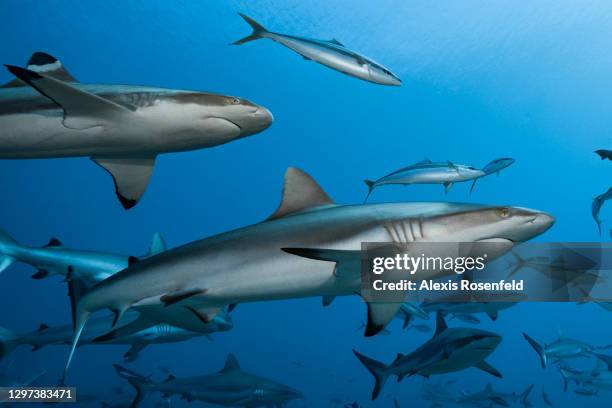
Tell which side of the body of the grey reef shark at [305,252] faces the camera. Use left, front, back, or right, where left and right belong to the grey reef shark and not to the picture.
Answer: right

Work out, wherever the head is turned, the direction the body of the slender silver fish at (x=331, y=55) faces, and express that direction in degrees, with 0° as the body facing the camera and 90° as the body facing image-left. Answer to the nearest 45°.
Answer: approximately 270°

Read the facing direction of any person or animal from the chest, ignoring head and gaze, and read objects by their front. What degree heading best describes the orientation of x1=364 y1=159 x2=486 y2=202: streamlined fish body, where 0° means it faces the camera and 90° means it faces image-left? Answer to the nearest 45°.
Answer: approximately 270°

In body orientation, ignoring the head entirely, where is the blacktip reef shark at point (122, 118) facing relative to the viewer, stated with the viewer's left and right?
facing to the right of the viewer

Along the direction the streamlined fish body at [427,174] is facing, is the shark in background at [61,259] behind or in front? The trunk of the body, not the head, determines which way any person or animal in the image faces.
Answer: behind

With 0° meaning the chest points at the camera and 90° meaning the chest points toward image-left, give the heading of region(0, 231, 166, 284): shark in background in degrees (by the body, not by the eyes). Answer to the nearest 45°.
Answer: approximately 270°

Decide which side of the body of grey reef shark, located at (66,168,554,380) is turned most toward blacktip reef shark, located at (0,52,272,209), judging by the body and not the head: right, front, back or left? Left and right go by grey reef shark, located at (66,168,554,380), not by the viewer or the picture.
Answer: back

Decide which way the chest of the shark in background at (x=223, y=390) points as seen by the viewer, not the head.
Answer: to the viewer's right

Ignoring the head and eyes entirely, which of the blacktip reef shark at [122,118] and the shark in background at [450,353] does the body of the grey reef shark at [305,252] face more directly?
the shark in background
